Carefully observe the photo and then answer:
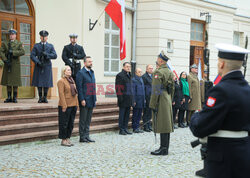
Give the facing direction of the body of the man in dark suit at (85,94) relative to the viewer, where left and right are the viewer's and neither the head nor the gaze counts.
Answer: facing the viewer and to the right of the viewer

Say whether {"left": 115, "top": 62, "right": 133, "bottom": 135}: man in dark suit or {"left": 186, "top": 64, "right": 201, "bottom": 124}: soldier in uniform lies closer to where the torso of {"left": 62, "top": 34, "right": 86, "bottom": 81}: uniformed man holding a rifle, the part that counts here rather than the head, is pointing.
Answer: the man in dark suit

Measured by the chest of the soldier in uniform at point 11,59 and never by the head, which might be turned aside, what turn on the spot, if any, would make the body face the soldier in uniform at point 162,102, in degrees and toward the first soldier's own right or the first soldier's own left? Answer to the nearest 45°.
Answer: approximately 45° to the first soldier's own left

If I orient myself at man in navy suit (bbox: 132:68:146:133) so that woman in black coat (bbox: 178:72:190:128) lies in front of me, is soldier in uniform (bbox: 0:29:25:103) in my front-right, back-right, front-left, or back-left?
back-left

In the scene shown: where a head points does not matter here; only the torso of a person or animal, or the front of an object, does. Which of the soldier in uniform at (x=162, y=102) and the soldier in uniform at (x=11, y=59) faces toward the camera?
the soldier in uniform at (x=11, y=59)

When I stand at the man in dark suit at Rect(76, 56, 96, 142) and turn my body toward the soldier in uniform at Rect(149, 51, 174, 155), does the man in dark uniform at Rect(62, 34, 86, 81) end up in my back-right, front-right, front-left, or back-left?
back-left

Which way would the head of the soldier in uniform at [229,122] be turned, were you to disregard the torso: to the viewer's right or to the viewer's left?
to the viewer's left

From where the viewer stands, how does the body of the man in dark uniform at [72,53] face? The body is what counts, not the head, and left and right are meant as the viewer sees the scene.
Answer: facing the viewer

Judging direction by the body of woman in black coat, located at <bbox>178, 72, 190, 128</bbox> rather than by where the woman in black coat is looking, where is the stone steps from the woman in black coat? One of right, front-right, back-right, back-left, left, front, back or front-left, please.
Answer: right

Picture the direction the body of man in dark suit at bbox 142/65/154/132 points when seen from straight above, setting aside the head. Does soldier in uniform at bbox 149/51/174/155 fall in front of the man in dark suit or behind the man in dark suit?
in front

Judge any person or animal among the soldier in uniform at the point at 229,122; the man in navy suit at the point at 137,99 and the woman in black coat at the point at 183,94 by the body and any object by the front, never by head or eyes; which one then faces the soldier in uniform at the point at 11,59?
the soldier in uniform at the point at 229,122

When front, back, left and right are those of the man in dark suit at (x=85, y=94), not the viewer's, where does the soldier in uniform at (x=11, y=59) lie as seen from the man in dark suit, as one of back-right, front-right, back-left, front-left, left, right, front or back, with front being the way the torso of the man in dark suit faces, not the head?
back

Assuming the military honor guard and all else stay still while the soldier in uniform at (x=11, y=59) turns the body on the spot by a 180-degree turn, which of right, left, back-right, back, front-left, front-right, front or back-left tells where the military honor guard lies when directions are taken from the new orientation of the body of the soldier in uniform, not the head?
right

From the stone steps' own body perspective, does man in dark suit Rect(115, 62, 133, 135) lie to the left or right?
on its left

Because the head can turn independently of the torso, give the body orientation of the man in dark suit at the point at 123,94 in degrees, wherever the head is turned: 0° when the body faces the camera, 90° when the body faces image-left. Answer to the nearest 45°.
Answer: approximately 315°

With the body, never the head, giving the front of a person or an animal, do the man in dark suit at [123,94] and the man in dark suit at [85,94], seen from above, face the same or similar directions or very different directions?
same or similar directions

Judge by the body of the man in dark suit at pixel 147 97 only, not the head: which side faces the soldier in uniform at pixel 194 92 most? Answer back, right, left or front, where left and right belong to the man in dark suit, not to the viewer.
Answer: left

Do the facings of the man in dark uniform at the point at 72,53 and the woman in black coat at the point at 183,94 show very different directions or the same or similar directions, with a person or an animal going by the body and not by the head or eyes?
same or similar directions
